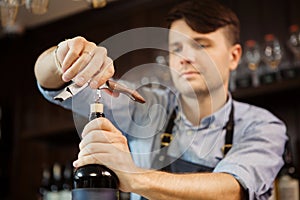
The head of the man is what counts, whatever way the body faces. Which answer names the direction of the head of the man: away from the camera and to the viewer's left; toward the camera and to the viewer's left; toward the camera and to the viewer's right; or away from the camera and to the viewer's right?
toward the camera and to the viewer's left

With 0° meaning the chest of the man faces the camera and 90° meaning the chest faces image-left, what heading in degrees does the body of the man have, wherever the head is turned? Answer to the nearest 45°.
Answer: approximately 45°

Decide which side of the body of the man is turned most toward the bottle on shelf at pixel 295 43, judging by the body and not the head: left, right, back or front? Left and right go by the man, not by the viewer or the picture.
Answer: back

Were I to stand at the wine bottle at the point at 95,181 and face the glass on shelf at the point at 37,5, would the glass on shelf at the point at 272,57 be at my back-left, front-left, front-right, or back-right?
front-right
